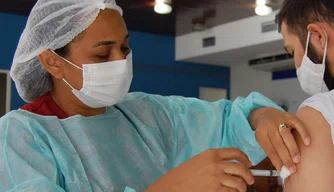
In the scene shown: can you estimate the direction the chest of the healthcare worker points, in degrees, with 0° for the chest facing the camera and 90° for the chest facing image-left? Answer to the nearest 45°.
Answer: approximately 315°

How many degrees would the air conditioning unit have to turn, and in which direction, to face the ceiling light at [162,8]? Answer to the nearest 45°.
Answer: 0° — it already faces it
